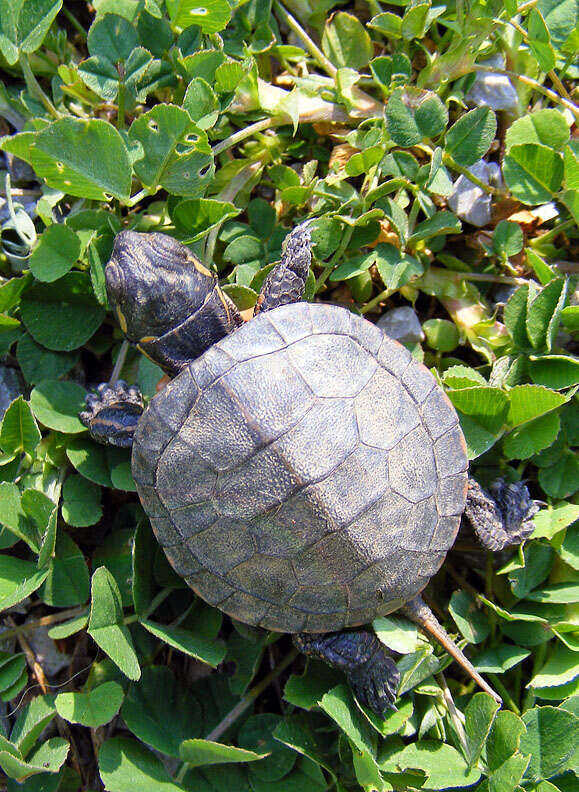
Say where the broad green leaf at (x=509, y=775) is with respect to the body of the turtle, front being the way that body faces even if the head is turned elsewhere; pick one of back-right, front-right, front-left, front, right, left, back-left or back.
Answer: back

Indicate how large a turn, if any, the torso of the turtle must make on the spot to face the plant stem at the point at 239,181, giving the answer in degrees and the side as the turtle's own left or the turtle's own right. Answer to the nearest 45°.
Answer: approximately 45° to the turtle's own right

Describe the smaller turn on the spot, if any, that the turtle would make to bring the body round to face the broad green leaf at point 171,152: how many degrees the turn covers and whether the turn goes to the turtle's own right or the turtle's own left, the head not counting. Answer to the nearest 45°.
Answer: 0° — it already faces it

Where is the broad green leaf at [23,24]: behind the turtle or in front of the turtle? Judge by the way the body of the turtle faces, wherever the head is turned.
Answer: in front

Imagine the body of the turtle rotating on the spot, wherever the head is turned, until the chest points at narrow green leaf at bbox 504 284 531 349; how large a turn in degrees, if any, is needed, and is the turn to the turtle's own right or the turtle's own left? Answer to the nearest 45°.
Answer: approximately 90° to the turtle's own right

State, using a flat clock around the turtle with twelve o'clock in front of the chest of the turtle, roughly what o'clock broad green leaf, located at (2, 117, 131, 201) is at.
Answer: The broad green leaf is roughly at 12 o'clock from the turtle.

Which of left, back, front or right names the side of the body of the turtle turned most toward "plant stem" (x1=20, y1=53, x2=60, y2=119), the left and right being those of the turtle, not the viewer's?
front

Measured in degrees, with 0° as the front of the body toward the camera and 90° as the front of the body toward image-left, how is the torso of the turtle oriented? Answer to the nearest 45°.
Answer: approximately 135°

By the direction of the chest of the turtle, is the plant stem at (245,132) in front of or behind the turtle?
in front

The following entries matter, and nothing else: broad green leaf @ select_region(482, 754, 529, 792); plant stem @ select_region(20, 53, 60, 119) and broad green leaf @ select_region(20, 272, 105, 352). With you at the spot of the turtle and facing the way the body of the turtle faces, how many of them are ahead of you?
2

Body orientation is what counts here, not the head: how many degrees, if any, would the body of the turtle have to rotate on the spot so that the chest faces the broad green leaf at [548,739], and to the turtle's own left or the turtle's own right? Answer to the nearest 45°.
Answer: approximately 180°

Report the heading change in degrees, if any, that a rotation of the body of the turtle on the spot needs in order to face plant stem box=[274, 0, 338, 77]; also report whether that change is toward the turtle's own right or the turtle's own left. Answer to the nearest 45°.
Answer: approximately 45° to the turtle's own right

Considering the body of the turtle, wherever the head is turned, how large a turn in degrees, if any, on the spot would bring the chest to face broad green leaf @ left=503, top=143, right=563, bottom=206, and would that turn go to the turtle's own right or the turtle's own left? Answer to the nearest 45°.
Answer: approximately 90° to the turtle's own right
